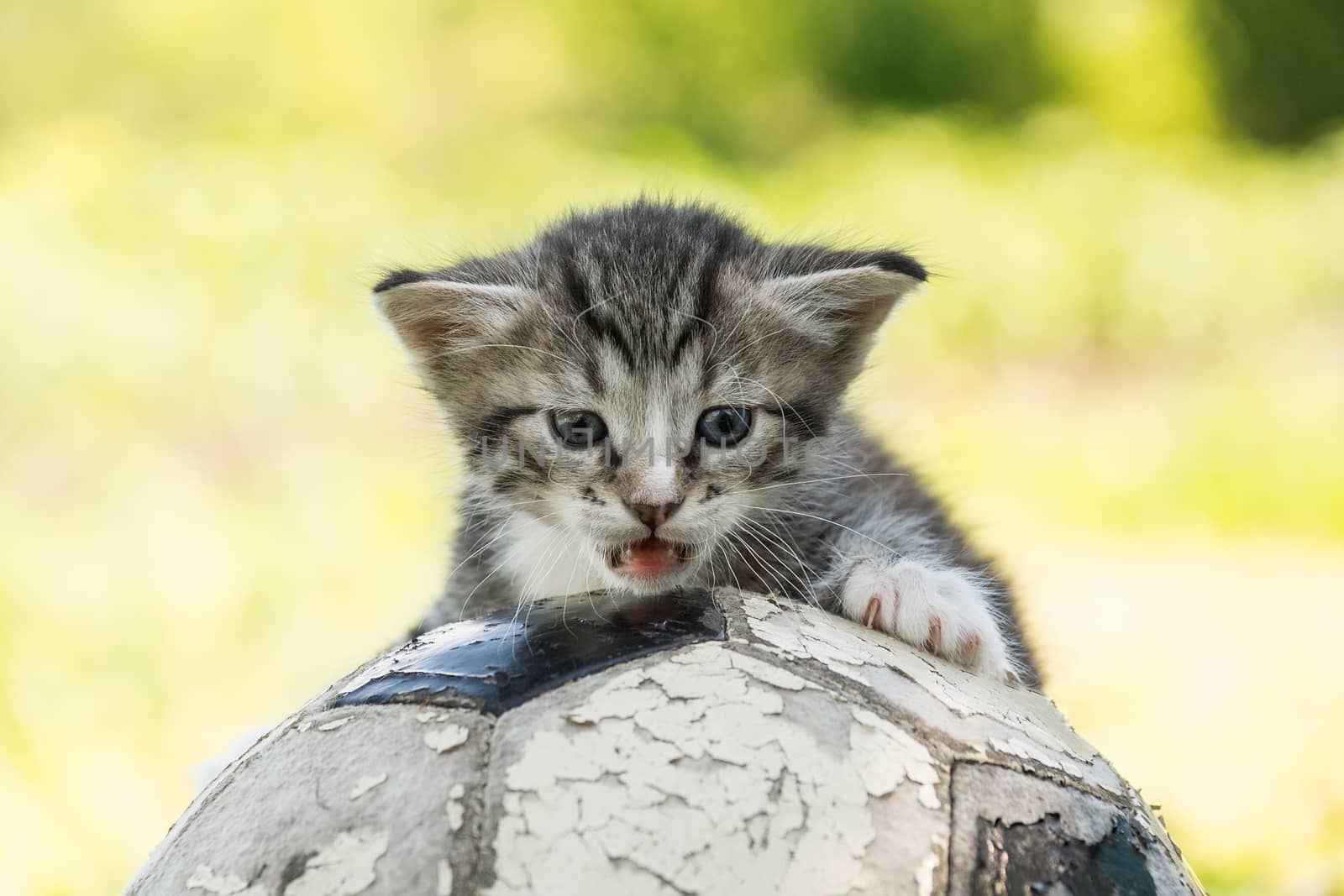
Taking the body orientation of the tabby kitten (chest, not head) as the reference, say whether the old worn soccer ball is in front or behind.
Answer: in front

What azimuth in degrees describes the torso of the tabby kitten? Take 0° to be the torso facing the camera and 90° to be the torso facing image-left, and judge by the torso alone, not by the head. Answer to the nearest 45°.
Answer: approximately 0°
